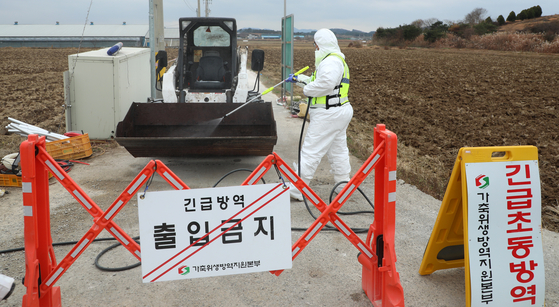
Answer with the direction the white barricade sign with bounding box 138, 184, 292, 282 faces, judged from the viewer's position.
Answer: facing the viewer

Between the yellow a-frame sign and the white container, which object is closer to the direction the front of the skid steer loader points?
the yellow a-frame sign

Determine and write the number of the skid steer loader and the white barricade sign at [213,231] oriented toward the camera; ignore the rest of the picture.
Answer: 2

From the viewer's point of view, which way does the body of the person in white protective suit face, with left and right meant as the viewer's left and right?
facing to the left of the viewer

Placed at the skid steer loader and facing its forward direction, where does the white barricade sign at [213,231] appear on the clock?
The white barricade sign is roughly at 12 o'clock from the skid steer loader.

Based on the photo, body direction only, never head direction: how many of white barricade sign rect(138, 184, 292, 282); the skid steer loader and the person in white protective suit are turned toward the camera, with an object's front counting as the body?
2

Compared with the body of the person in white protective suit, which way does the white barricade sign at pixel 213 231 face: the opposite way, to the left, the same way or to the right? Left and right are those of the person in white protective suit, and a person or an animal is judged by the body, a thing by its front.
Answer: to the left

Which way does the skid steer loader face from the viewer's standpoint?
toward the camera
